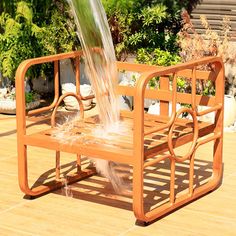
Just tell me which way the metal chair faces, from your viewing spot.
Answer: facing the viewer and to the left of the viewer
